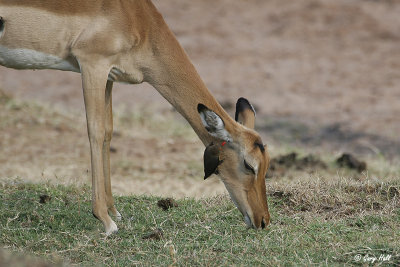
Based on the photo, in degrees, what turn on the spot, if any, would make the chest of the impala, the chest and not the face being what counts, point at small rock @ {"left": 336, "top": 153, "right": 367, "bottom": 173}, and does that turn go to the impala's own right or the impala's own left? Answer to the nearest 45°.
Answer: approximately 45° to the impala's own left

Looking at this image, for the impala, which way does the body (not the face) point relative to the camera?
to the viewer's right
